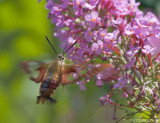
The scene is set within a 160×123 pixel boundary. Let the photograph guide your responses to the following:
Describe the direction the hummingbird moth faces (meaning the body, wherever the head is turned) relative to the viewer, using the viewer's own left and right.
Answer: facing away from the viewer and to the right of the viewer

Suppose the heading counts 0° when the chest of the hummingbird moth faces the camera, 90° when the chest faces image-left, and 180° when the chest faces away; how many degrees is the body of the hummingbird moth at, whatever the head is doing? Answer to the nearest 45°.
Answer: approximately 225°
